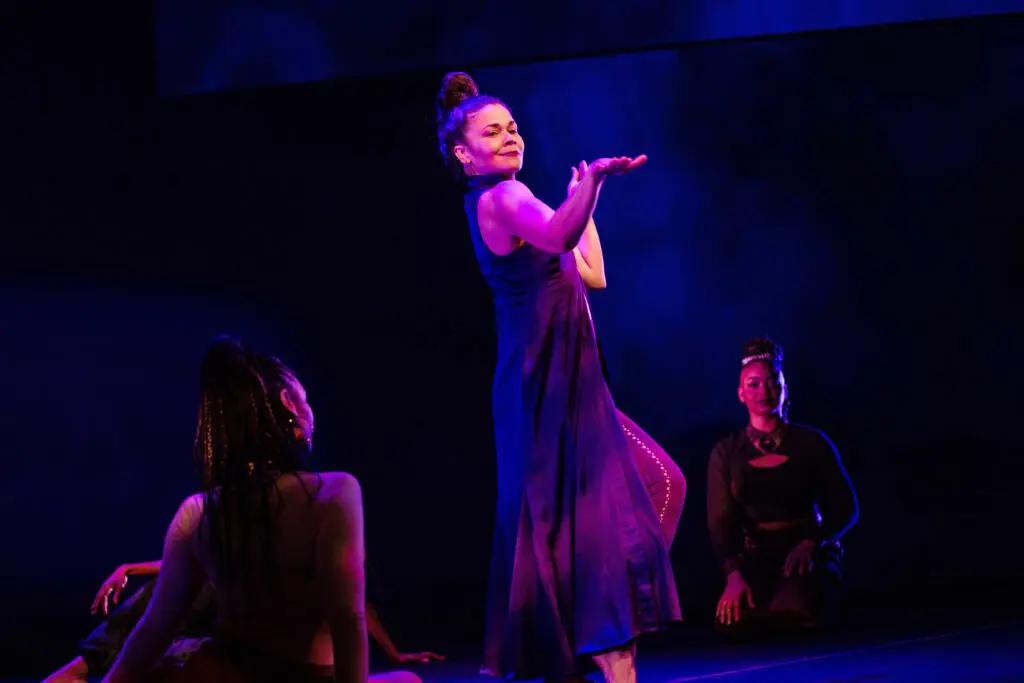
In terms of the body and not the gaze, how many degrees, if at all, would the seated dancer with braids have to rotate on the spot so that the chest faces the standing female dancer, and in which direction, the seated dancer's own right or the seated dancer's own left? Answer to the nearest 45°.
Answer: approximately 45° to the seated dancer's own right

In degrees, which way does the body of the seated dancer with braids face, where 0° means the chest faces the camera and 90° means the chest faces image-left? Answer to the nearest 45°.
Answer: approximately 180°

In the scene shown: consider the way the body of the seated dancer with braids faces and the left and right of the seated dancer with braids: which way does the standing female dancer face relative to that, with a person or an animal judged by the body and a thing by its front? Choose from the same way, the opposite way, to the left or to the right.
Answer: to the right

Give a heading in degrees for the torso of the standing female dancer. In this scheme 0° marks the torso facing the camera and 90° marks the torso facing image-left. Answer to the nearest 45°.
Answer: approximately 270°

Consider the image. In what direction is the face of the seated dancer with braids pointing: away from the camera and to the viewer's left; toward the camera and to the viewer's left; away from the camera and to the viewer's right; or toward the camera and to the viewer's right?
away from the camera and to the viewer's right

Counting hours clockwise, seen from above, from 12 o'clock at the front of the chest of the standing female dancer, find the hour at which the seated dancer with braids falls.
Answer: The seated dancer with braids is roughly at 4 o'clock from the standing female dancer.

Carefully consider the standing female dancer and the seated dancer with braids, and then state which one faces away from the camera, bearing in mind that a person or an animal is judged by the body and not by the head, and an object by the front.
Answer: the seated dancer with braids

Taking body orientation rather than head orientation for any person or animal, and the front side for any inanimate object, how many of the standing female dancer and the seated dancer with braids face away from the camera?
1

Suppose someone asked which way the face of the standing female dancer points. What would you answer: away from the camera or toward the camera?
toward the camera
